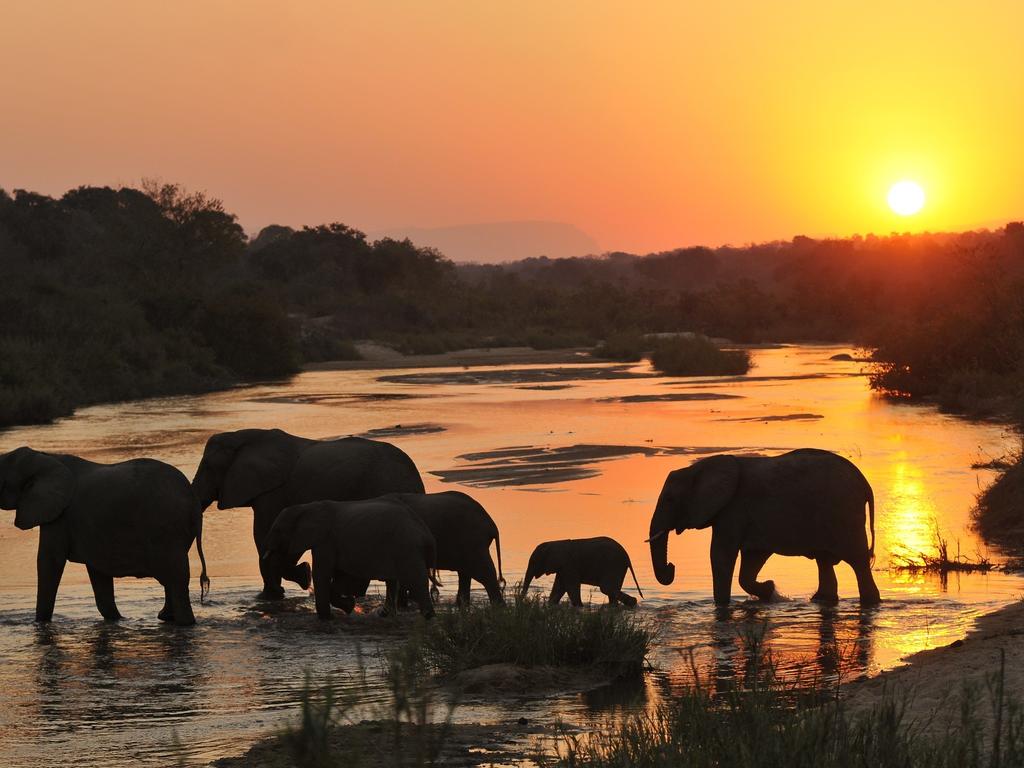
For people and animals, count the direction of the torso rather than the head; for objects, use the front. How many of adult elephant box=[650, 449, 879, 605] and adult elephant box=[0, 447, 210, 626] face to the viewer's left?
2

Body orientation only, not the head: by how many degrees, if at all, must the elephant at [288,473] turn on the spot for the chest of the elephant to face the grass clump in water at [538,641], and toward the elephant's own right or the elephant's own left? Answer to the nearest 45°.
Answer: approximately 90° to the elephant's own left

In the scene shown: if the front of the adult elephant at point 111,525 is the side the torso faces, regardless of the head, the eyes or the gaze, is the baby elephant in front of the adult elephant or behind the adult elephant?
behind

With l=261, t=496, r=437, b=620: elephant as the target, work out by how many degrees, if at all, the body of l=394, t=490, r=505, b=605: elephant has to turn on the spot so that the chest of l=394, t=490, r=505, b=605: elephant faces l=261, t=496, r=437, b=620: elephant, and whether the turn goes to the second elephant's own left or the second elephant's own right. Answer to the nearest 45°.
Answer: approximately 45° to the second elephant's own left

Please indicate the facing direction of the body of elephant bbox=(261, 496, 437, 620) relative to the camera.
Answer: to the viewer's left

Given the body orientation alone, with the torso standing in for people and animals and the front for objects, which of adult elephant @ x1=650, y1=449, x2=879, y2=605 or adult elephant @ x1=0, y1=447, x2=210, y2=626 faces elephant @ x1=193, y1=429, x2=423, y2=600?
adult elephant @ x1=650, y1=449, x2=879, y2=605

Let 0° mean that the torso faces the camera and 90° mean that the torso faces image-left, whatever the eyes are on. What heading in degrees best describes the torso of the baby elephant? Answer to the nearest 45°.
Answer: approximately 90°

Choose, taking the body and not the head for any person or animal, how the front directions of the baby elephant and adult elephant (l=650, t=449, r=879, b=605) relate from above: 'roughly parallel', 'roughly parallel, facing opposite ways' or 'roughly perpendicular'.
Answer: roughly parallel

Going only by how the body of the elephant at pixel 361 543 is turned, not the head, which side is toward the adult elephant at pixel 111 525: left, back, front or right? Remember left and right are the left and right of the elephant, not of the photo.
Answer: front

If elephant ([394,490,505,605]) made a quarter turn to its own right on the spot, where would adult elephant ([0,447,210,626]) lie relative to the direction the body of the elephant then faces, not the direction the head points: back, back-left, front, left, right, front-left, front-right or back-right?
left

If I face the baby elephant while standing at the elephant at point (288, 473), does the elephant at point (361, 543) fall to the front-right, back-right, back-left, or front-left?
front-right

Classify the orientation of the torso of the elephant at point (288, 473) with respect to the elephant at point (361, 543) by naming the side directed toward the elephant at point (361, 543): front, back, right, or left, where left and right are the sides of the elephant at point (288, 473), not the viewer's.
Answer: left

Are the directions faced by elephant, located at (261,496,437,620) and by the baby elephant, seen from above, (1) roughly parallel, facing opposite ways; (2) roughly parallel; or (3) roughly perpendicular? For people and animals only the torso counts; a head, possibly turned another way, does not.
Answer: roughly parallel

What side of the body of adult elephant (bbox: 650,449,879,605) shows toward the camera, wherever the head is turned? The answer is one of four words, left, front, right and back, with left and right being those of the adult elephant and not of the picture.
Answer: left

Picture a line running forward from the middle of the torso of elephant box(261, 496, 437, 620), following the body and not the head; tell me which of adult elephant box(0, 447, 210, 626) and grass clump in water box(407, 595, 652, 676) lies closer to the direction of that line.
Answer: the adult elephant

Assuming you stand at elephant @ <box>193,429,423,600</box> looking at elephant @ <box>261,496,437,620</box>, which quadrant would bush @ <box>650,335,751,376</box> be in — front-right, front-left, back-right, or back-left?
back-left

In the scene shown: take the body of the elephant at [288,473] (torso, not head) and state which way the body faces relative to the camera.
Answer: to the viewer's left
